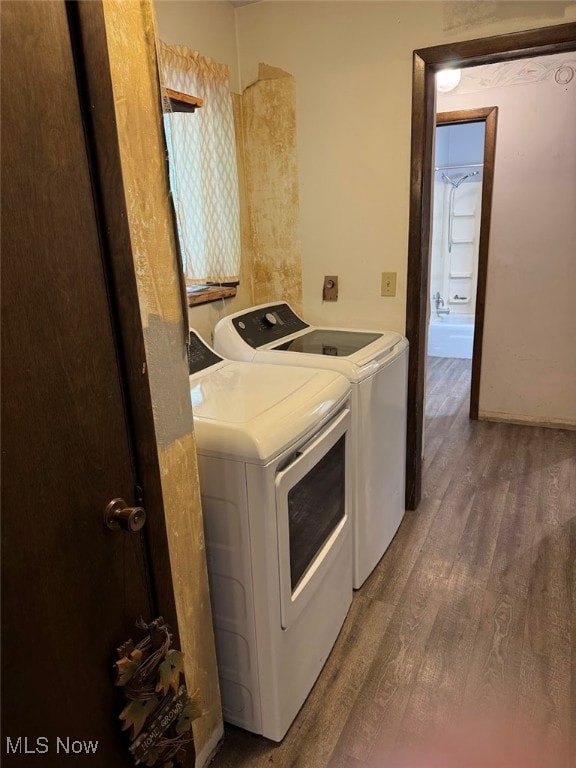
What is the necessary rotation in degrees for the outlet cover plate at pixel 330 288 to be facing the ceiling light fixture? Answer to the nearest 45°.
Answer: approximately 135° to its left

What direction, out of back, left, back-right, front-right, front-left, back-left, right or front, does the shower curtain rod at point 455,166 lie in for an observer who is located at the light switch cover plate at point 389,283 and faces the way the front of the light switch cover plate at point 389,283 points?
back

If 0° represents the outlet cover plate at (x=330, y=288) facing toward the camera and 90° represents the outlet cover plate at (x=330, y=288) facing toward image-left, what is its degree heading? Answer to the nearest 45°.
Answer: approximately 0°

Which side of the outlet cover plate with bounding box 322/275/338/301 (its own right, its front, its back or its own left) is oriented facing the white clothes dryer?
front

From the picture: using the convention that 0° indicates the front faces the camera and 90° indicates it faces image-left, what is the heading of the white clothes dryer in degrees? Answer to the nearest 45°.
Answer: approximately 315°

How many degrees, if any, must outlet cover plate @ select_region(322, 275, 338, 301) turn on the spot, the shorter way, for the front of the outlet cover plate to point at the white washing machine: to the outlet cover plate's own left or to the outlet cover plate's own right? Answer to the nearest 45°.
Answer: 0° — it already faces it

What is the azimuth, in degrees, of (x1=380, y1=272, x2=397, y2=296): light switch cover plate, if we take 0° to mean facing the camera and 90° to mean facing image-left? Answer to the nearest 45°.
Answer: approximately 0°

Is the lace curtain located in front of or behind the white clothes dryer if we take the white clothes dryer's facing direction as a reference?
behind

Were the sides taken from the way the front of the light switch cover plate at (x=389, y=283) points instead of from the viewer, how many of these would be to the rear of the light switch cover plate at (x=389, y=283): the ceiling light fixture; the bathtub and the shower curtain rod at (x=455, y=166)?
3

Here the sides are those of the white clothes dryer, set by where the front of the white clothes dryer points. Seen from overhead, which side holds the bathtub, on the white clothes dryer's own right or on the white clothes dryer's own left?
on the white clothes dryer's own left

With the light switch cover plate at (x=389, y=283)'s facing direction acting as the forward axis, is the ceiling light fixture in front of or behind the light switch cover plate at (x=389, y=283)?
behind

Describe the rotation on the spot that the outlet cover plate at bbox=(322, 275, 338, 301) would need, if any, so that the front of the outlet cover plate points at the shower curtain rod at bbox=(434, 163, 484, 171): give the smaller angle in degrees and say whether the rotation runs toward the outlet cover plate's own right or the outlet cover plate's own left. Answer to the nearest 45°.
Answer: approximately 180°

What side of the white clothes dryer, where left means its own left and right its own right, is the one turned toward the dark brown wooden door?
right
